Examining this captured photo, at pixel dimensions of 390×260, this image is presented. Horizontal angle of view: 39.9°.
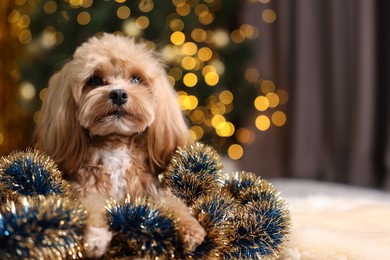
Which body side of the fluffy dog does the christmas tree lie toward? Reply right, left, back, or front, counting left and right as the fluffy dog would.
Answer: back

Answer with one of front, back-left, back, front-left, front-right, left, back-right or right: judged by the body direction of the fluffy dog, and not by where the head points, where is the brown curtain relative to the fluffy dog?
back-left

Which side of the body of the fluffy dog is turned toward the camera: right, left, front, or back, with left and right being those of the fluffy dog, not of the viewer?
front
